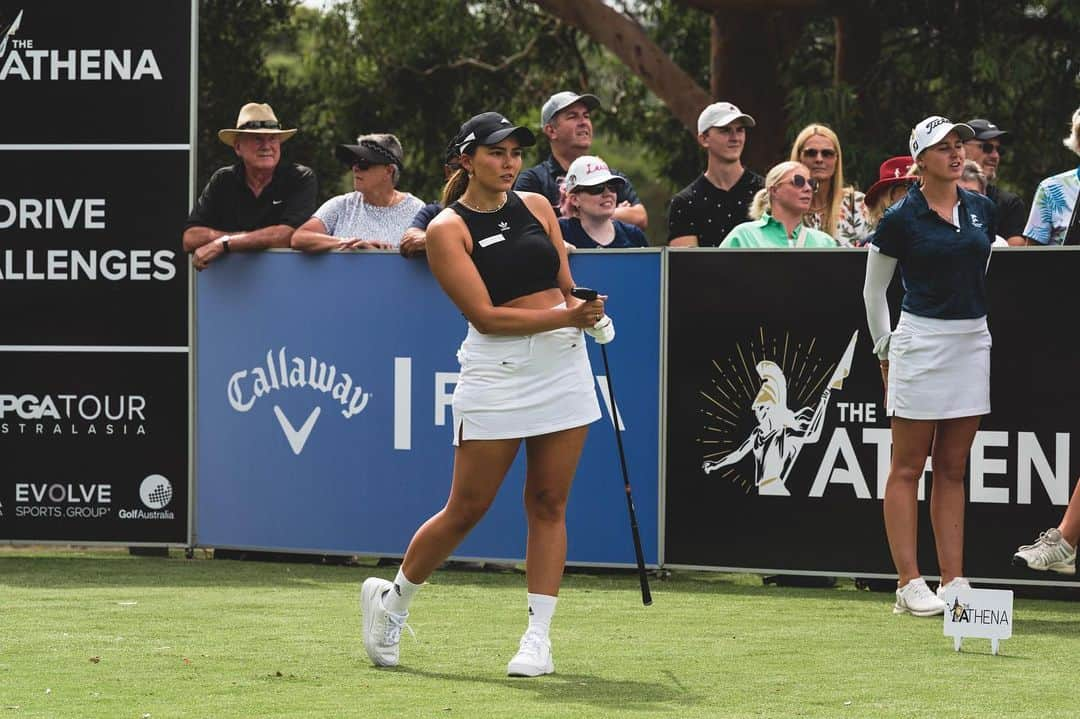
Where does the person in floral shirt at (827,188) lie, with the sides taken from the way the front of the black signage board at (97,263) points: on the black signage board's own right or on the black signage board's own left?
on the black signage board's own left

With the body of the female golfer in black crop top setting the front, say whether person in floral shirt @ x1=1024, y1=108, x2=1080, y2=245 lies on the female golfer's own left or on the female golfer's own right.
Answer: on the female golfer's own left

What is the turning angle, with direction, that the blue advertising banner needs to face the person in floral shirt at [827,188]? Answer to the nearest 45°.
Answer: approximately 90° to its left

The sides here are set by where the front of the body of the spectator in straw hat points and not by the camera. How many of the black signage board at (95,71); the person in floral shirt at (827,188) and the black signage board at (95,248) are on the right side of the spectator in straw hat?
2

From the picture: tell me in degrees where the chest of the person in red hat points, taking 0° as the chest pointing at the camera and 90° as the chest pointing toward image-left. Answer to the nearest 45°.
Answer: approximately 315°

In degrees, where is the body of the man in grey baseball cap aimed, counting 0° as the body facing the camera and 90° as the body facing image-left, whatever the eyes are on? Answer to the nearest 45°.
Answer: approximately 315°

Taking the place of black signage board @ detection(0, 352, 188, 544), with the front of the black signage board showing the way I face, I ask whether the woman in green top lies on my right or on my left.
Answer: on my left
